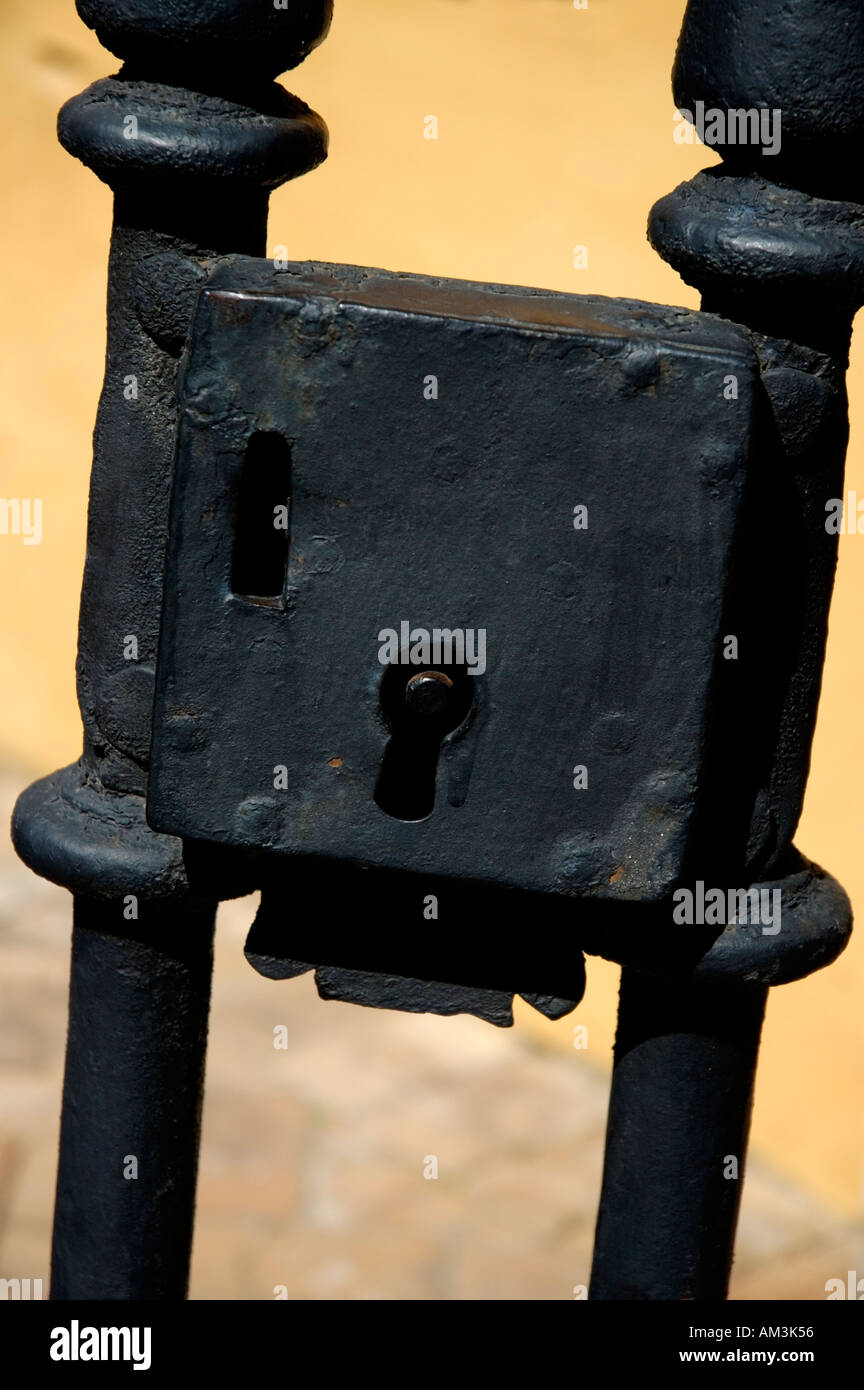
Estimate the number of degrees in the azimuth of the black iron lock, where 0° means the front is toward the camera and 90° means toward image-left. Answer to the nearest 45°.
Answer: approximately 0°
